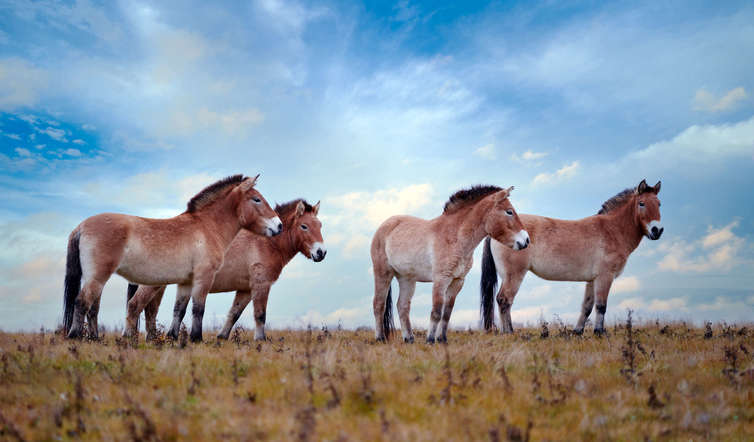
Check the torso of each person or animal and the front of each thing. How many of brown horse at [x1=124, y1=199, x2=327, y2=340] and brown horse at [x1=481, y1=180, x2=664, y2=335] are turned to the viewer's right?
2

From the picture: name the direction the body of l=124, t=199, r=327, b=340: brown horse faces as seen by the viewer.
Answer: to the viewer's right

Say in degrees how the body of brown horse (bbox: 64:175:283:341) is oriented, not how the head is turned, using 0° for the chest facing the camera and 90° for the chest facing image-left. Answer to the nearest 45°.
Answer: approximately 270°

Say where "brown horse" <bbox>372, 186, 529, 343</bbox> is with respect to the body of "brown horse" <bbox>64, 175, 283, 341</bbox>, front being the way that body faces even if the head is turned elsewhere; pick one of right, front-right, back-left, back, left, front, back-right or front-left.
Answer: front

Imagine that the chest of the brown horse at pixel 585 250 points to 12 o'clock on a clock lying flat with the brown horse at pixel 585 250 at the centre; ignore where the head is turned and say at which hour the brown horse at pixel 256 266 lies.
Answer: the brown horse at pixel 256 266 is roughly at 5 o'clock from the brown horse at pixel 585 250.

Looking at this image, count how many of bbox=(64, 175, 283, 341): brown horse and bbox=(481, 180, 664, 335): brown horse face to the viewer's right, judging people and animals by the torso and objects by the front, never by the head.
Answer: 2

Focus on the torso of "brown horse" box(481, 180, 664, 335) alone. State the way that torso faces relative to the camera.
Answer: to the viewer's right

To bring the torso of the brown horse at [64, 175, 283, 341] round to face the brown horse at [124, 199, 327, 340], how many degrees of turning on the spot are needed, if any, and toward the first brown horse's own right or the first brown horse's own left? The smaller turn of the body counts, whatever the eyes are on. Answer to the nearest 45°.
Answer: approximately 45° to the first brown horse's own left

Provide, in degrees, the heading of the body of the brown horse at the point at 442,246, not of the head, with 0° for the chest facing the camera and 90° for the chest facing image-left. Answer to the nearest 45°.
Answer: approximately 315°

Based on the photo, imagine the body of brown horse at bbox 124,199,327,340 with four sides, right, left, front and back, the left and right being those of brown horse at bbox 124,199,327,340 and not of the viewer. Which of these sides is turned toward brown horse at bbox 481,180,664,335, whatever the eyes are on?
front

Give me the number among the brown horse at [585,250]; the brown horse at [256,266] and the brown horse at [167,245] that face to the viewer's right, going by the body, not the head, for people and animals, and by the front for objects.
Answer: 3

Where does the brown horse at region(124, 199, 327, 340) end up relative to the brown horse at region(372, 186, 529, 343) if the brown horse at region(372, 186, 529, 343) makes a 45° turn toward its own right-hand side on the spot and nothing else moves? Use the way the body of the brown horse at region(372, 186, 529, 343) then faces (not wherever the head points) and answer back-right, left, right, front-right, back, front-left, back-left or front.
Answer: right

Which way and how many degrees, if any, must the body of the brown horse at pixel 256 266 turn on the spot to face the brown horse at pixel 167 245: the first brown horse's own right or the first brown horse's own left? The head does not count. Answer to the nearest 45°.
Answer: approximately 135° to the first brown horse's own right
